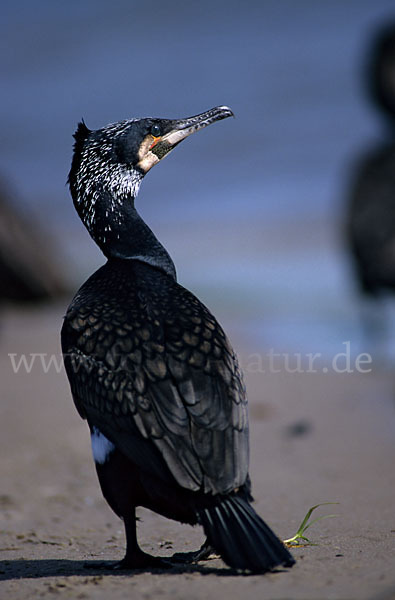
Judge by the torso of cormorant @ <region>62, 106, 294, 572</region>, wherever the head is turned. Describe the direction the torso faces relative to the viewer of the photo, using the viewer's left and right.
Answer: facing away from the viewer and to the left of the viewer

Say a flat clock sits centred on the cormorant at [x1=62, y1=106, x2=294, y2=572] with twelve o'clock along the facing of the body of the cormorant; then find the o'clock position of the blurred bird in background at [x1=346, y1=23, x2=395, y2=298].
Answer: The blurred bird in background is roughly at 2 o'clock from the cormorant.
